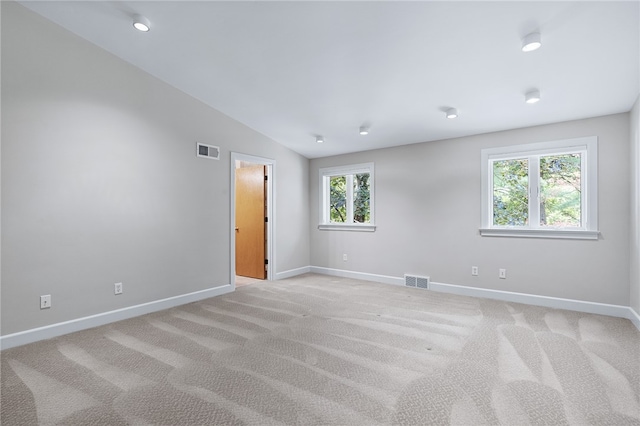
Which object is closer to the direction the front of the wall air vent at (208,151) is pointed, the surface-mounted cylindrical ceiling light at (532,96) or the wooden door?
the surface-mounted cylindrical ceiling light

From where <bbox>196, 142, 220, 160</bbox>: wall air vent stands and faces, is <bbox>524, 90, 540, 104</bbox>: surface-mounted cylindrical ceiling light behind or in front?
in front

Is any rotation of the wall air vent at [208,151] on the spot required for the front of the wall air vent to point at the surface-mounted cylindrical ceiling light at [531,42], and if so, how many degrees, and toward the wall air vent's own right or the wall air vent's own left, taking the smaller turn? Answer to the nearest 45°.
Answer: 0° — it already faces it

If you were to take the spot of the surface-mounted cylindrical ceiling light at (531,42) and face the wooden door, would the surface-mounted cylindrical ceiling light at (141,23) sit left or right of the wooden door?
left

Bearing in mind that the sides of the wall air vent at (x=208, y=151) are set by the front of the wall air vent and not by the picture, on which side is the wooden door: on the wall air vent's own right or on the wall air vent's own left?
on the wall air vent's own left

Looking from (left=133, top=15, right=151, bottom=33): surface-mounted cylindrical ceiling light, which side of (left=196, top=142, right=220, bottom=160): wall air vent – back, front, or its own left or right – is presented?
right

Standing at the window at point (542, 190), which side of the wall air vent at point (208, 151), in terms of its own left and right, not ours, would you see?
front

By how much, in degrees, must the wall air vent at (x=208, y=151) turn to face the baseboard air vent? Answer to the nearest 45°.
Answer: approximately 45° to its left

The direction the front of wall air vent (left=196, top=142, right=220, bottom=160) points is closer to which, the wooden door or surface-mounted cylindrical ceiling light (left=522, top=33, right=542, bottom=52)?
the surface-mounted cylindrical ceiling light

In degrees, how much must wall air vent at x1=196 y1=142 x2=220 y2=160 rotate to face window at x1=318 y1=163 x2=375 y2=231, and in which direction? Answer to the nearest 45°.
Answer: approximately 45° to its left

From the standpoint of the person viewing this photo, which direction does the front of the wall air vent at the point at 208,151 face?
facing the viewer and to the right of the viewer
